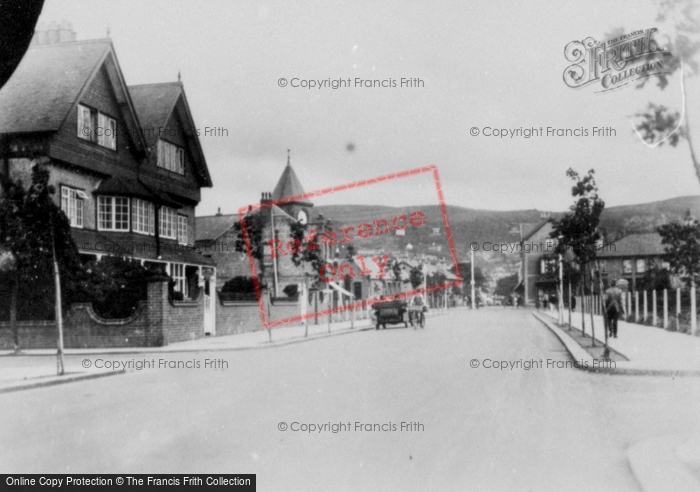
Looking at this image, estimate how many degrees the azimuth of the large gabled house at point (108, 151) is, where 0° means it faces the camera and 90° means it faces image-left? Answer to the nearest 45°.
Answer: approximately 315°

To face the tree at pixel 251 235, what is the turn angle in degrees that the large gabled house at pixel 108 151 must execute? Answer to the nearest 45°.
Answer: approximately 90° to its left

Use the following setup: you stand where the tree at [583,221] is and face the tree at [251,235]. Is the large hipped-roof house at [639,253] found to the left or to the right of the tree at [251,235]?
right

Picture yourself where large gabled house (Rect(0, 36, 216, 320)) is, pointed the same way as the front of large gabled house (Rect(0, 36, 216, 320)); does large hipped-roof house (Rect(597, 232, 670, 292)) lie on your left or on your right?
on your left

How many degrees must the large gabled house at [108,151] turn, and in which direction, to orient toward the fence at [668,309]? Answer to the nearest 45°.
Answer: approximately 45° to its left

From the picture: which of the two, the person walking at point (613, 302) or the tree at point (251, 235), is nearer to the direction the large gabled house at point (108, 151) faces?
the person walking

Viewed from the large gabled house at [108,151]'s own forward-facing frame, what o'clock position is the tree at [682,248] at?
The tree is roughly at 12 o'clock from the large gabled house.

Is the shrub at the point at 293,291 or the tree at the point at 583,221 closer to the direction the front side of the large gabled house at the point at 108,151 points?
the tree

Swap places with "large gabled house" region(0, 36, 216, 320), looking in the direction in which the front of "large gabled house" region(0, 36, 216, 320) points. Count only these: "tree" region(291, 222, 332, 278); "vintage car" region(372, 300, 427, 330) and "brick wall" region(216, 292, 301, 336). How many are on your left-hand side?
3

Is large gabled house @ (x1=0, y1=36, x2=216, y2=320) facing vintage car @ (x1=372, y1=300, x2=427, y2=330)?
no

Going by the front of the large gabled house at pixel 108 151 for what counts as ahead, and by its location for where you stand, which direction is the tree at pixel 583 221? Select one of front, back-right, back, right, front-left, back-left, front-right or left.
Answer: front

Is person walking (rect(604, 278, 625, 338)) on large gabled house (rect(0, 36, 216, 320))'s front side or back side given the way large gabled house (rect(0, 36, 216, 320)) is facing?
on the front side
